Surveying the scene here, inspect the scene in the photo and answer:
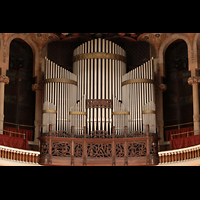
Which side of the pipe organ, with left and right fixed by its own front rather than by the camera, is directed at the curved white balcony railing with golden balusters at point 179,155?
left

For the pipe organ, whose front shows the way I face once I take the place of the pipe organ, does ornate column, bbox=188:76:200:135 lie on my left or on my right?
on my left

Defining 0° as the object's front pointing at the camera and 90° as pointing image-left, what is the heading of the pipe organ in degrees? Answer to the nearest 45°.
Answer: approximately 0°
